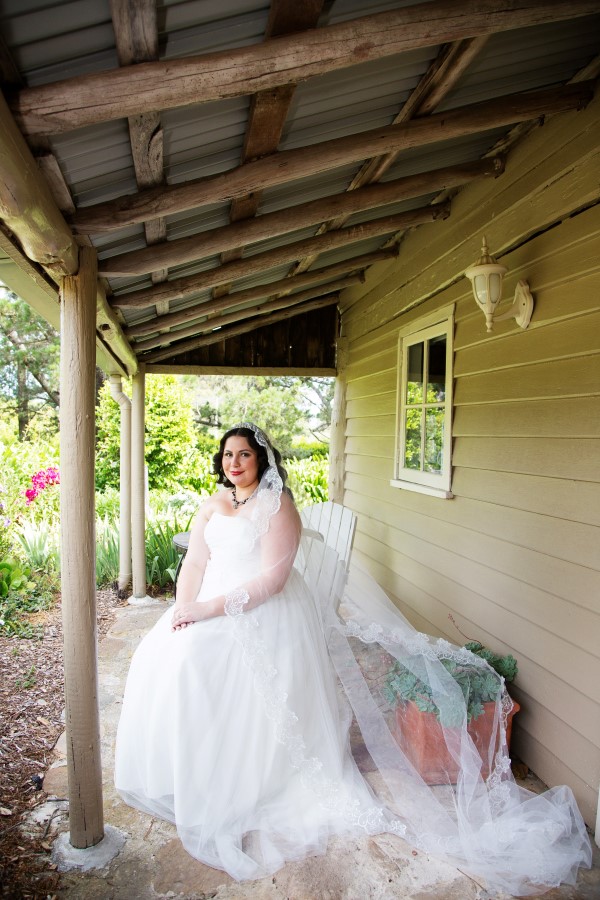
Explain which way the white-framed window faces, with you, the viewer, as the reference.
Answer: facing the viewer and to the left of the viewer

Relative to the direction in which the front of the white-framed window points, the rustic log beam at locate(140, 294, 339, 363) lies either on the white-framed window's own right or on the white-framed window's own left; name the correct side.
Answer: on the white-framed window's own right

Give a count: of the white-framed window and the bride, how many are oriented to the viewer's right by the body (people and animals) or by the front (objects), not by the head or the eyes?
0

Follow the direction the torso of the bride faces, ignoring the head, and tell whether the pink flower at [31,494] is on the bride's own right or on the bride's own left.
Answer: on the bride's own right

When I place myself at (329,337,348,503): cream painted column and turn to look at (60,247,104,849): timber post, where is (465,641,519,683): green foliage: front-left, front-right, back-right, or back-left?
front-left
